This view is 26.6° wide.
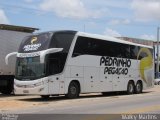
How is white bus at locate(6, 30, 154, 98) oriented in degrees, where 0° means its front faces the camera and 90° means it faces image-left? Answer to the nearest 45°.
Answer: approximately 45°
